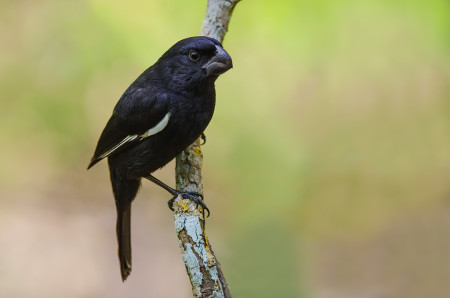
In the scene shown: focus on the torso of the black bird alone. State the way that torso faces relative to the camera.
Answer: to the viewer's right
